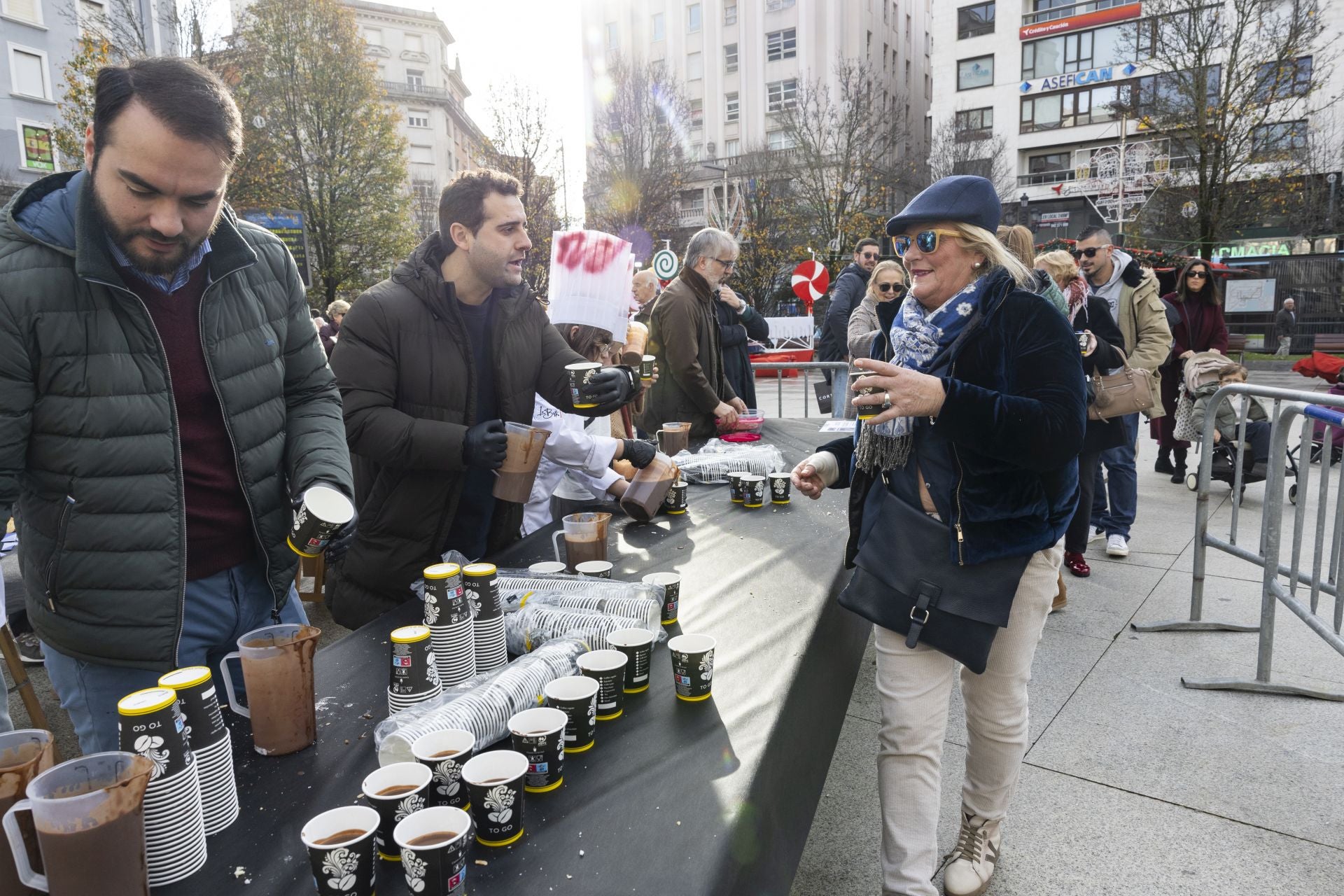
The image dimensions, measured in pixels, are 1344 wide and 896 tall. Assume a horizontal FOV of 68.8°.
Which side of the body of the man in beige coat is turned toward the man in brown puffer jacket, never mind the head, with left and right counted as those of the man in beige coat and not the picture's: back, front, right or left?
front

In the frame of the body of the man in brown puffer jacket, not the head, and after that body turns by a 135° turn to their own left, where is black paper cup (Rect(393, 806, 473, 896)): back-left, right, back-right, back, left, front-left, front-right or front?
back

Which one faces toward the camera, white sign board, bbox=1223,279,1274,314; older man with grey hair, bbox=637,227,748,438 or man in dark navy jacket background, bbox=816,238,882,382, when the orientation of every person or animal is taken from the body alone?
the white sign board

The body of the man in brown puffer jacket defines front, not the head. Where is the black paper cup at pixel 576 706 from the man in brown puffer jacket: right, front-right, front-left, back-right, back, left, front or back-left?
front-right

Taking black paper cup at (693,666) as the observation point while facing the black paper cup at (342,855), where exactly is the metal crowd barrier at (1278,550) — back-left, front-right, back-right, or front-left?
back-left

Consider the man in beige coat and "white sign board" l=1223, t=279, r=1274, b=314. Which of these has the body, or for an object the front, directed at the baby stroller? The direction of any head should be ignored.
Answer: the white sign board

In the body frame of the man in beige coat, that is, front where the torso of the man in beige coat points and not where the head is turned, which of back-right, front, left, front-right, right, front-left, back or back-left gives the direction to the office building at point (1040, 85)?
back-right

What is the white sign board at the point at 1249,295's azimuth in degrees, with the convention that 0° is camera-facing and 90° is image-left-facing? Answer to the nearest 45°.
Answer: approximately 0°

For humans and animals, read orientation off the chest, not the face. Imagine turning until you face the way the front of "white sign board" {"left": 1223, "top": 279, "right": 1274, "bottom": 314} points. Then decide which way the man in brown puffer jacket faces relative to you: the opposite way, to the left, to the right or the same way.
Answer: to the left

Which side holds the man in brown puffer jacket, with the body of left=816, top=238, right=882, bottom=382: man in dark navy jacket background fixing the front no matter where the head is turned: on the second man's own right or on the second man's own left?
on the second man's own right

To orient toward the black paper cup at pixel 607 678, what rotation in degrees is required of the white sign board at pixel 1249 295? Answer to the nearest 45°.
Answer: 0° — it already faces it

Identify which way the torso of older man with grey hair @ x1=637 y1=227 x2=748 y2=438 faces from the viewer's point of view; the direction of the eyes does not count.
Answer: to the viewer's right
